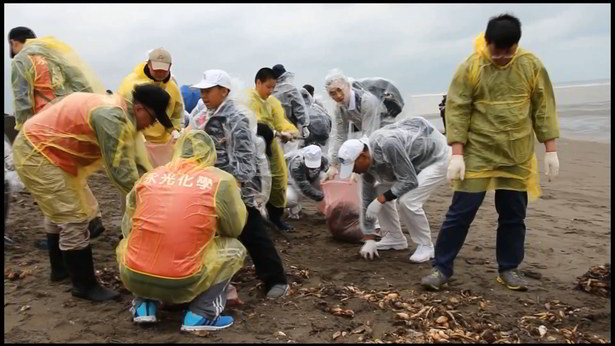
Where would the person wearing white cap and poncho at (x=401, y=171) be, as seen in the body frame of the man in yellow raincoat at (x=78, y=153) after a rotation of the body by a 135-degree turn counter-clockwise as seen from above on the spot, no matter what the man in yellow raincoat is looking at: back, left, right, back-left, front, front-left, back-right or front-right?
back-right

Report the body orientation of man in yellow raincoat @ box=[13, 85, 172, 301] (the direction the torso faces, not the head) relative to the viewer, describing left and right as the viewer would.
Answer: facing to the right of the viewer

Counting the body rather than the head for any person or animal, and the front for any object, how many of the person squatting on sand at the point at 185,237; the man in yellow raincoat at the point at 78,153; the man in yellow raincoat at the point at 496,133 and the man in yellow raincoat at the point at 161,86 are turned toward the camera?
2

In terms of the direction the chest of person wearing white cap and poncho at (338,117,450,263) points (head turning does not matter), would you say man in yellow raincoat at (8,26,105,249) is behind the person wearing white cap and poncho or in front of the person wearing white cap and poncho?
in front

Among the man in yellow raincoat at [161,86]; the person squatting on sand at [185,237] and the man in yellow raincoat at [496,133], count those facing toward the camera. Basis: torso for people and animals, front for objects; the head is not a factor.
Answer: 2

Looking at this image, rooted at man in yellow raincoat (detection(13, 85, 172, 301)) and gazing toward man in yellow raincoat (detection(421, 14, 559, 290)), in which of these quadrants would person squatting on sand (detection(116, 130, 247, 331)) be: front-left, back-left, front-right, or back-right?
front-right

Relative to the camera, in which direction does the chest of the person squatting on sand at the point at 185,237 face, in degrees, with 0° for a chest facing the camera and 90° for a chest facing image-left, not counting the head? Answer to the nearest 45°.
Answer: approximately 225°

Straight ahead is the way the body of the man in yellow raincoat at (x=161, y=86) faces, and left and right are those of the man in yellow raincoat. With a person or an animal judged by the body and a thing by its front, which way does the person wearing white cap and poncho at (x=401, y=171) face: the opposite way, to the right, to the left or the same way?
to the right

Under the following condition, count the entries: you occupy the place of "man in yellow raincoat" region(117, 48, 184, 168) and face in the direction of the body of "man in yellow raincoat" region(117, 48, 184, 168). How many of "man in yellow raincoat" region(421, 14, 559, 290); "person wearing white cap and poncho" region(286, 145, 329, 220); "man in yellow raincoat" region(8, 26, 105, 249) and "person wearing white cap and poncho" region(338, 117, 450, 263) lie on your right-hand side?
1

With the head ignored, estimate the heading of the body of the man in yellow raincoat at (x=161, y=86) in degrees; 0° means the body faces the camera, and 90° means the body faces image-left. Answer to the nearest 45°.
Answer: approximately 0°

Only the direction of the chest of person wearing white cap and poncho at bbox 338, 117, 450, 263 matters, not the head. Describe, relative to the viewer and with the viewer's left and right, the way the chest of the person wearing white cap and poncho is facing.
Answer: facing the viewer and to the left of the viewer

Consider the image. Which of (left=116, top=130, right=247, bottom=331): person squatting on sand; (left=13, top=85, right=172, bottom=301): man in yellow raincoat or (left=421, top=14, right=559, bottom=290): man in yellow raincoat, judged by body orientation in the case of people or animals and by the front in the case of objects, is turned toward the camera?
(left=421, top=14, right=559, bottom=290): man in yellow raincoat

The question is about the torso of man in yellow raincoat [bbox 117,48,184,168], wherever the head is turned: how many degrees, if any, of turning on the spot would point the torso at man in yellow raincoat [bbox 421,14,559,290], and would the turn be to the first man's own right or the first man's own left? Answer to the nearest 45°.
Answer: approximately 45° to the first man's own left

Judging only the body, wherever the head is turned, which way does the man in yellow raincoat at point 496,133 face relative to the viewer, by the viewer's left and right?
facing the viewer

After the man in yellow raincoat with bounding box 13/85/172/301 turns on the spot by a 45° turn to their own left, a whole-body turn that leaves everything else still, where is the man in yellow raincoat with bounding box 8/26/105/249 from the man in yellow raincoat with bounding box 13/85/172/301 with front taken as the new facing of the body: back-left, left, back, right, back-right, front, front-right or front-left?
front-left

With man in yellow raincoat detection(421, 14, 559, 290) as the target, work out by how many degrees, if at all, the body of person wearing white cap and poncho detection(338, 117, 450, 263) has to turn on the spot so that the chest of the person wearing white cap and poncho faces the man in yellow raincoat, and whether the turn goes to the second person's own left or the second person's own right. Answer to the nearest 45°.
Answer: approximately 90° to the second person's own left

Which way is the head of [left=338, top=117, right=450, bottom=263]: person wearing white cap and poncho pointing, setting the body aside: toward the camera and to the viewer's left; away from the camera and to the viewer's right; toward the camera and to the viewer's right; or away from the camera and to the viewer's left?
toward the camera and to the viewer's left
